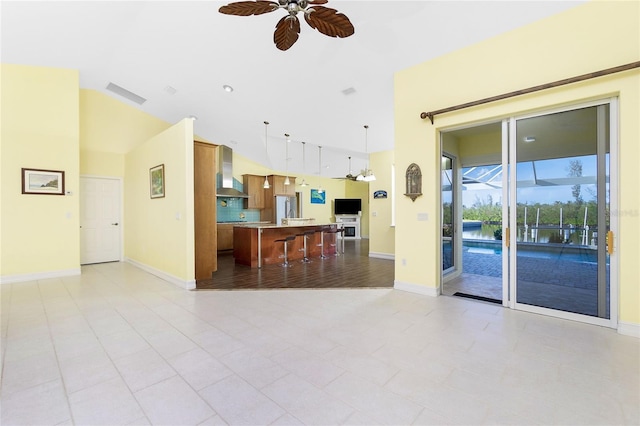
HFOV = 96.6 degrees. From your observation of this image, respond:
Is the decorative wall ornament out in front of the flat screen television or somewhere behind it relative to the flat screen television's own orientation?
in front

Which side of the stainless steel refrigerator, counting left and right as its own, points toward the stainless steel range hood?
right

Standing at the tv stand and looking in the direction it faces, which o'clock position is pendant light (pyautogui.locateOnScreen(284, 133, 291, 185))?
The pendant light is roughly at 1 o'clock from the tv stand.

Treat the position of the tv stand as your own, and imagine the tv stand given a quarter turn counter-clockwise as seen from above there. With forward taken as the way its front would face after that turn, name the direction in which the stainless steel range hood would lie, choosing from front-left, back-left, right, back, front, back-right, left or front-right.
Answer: back-right

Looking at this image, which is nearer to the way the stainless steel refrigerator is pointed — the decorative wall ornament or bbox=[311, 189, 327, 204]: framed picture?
the decorative wall ornament

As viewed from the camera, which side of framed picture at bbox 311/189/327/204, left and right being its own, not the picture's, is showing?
front

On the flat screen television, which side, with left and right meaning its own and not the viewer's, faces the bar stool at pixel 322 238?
front

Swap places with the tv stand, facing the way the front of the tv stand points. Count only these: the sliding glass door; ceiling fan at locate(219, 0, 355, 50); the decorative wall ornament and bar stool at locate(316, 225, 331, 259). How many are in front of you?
4

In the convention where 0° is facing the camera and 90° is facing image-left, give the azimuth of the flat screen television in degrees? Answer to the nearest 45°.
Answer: approximately 0°

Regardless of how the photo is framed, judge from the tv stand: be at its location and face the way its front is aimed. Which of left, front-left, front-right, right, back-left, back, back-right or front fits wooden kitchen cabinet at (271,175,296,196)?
front-right

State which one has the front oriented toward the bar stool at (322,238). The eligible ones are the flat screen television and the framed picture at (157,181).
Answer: the flat screen television

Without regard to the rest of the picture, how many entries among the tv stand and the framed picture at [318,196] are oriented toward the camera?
2
